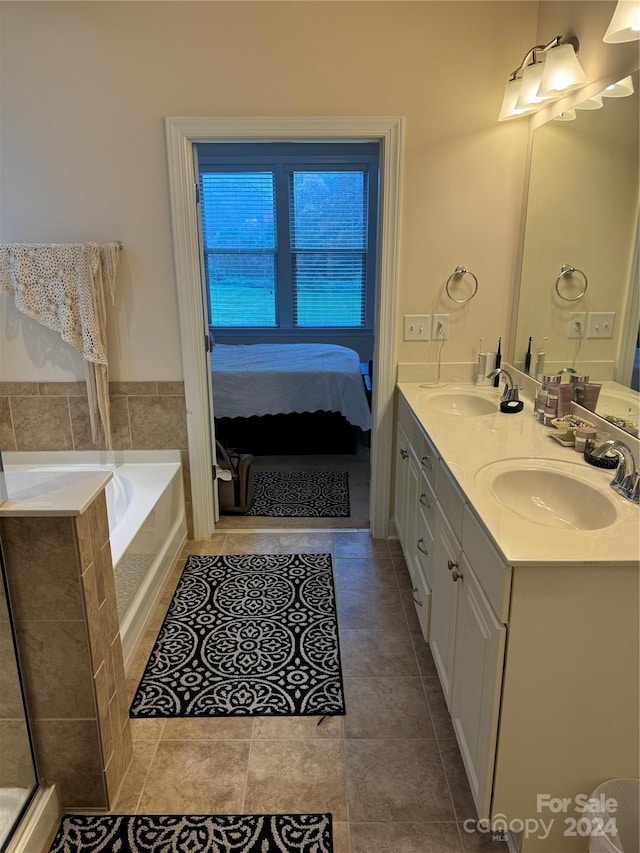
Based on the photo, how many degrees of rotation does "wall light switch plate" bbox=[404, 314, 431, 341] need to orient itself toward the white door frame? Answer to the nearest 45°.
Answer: approximately 90° to its right

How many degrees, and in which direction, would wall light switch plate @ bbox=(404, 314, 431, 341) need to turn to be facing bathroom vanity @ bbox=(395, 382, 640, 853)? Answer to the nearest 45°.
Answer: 0° — it already faces it

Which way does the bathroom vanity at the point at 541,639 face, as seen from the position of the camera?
facing to the left of the viewer

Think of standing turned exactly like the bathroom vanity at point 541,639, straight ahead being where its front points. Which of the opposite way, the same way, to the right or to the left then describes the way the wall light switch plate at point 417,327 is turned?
to the left

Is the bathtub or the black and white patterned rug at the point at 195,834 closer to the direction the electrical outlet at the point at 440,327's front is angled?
the black and white patterned rug

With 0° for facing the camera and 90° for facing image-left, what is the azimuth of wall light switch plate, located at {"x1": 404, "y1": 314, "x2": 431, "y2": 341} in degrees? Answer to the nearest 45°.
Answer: approximately 0°

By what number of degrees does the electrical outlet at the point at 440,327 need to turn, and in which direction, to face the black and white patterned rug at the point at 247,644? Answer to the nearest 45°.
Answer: approximately 45° to its right

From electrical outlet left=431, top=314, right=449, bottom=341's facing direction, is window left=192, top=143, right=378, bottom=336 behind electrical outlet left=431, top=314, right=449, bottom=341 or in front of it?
behind

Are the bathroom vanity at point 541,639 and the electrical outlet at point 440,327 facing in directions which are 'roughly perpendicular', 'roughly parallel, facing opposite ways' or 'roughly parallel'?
roughly perpendicular
